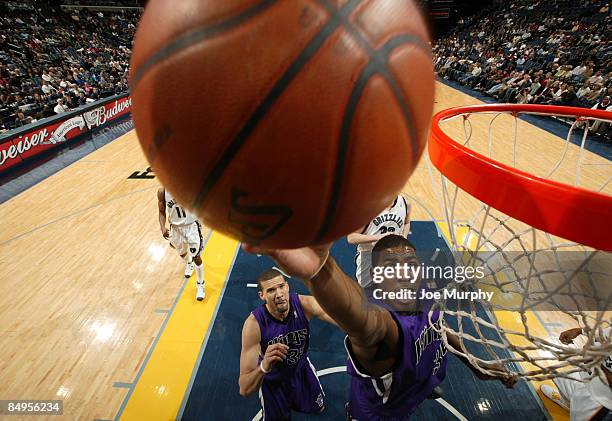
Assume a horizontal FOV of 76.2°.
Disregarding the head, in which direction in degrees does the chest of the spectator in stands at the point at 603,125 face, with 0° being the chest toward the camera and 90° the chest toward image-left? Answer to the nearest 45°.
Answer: approximately 45°

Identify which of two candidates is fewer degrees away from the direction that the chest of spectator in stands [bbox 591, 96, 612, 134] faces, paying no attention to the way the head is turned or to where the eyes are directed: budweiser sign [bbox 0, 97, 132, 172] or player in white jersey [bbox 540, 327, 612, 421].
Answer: the budweiser sign

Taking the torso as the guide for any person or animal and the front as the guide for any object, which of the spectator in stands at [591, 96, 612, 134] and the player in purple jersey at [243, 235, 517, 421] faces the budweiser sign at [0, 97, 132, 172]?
the spectator in stands

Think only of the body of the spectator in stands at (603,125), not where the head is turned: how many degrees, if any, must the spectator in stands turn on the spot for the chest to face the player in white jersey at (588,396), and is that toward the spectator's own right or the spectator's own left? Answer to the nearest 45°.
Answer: approximately 45° to the spectator's own left

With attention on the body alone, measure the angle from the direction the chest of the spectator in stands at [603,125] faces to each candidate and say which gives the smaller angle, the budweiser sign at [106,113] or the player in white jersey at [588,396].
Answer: the budweiser sign

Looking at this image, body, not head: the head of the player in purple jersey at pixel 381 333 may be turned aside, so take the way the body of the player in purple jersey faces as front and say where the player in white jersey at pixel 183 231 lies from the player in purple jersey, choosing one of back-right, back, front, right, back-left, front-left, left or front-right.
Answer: back

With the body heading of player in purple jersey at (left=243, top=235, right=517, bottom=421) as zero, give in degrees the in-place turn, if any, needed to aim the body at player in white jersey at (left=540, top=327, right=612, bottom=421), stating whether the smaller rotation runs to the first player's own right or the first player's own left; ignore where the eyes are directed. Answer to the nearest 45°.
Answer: approximately 90° to the first player's own left
